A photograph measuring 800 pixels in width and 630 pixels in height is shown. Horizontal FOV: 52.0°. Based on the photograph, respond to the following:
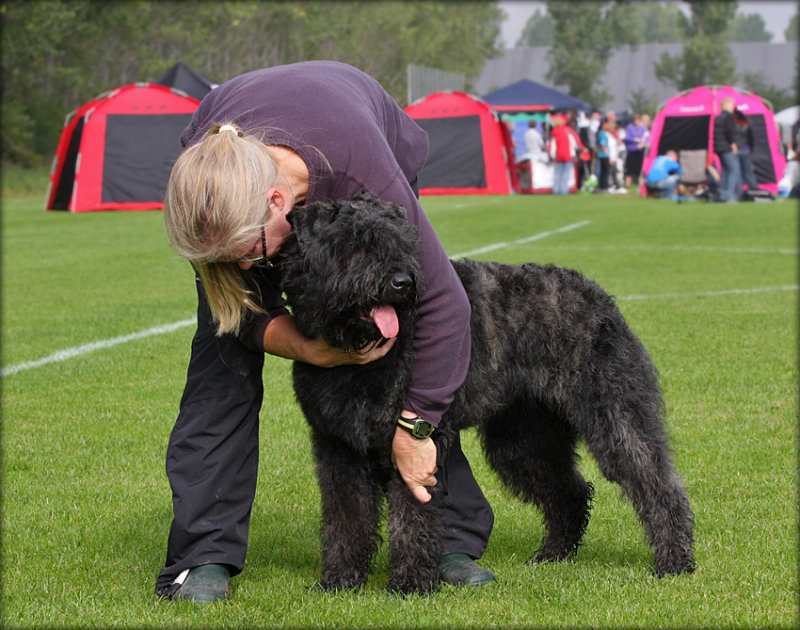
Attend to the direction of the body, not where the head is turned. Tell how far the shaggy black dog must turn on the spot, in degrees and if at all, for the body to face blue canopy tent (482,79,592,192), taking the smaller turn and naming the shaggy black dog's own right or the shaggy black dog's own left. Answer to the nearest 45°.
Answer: approximately 135° to the shaggy black dog's own right

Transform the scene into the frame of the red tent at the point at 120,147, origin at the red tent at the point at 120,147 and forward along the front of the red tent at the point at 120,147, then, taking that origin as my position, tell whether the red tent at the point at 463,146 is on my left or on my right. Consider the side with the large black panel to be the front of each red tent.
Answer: on my left

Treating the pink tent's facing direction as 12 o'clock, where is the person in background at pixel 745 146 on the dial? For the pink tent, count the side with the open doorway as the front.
The person in background is roughly at 11 o'clock from the pink tent.

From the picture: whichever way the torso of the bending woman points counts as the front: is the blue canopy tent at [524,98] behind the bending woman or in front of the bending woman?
behind

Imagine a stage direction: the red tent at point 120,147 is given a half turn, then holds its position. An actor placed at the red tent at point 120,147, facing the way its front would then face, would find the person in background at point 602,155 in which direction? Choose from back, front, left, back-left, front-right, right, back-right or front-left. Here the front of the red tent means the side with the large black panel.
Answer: right

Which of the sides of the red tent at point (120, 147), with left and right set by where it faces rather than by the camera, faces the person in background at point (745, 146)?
left

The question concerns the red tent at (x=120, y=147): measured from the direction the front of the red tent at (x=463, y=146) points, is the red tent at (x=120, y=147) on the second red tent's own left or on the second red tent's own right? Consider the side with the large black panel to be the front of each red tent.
on the second red tent's own right

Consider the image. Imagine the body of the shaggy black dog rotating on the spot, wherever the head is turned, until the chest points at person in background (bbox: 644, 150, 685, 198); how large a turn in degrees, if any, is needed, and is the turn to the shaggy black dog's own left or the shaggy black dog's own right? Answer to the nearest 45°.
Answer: approximately 135° to the shaggy black dog's own right
